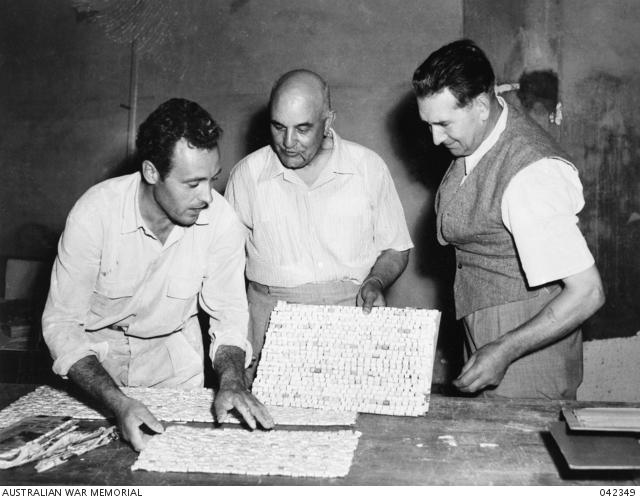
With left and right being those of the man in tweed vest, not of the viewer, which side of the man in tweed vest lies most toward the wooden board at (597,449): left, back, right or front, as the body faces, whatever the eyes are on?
left

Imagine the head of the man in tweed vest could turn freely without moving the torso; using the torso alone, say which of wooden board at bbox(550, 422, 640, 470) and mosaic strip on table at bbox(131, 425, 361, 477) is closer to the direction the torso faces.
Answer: the mosaic strip on table

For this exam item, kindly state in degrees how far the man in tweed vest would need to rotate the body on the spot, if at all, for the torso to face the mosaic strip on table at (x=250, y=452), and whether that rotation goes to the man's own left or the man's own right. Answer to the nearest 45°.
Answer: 0° — they already face it

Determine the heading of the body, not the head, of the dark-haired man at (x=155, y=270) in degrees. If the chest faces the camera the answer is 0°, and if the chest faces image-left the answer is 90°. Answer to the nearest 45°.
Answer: approximately 315°

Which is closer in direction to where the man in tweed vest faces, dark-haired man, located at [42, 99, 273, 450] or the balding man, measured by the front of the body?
the dark-haired man

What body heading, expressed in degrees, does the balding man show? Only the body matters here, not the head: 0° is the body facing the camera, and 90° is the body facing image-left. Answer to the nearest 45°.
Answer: approximately 0°

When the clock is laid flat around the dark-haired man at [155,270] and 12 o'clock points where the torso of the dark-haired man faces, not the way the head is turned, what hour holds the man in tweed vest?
The man in tweed vest is roughly at 9 o'clock from the dark-haired man.
